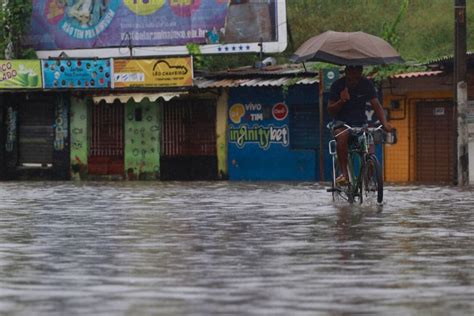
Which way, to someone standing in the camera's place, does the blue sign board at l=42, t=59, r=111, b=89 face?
facing the viewer

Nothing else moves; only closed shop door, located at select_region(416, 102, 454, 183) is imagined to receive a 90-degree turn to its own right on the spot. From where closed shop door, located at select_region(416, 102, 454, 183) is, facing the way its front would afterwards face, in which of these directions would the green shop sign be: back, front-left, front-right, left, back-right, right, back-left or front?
front

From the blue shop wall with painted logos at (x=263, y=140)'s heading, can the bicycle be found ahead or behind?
ahead

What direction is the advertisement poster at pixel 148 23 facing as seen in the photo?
toward the camera

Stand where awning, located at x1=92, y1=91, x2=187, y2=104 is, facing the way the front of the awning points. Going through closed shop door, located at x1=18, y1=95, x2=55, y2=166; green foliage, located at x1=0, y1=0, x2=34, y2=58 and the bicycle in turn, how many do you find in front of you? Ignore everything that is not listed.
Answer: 1

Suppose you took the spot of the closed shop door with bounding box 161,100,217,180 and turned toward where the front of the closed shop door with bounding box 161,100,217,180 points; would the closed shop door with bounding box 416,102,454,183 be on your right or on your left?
on your left

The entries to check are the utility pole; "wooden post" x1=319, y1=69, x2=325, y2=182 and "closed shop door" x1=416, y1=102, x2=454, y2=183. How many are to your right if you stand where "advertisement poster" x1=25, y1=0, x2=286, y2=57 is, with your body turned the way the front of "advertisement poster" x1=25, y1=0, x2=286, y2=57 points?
0

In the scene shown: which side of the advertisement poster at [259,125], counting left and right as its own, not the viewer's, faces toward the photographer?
front

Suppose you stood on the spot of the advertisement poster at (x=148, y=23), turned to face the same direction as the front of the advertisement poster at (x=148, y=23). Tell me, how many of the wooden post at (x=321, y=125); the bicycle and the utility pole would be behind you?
0

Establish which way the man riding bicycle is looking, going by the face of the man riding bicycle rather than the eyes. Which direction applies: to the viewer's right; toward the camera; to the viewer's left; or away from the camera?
toward the camera

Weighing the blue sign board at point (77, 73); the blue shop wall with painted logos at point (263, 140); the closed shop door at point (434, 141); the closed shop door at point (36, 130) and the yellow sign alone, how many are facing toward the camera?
5

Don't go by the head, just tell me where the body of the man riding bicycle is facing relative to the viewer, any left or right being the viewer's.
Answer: facing the viewer and to the right of the viewer

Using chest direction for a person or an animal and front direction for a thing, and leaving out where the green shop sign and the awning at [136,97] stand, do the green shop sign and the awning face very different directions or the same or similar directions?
same or similar directions

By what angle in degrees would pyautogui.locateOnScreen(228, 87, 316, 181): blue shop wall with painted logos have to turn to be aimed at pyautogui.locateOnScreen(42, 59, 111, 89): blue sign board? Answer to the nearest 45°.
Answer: approximately 90° to its right

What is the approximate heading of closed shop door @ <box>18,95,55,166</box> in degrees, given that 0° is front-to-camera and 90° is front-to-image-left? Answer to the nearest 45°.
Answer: approximately 0°

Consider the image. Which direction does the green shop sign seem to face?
toward the camera

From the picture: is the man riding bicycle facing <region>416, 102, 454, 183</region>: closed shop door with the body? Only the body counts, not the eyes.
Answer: no
